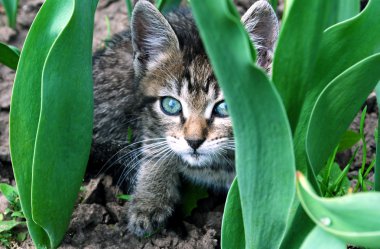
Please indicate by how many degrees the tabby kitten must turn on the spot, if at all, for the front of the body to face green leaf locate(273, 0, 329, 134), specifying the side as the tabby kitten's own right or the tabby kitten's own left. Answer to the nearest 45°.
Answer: approximately 45° to the tabby kitten's own left

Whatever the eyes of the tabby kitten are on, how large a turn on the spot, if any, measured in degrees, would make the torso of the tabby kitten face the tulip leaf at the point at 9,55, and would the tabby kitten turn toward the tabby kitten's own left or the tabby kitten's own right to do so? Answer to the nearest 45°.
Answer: approximately 90° to the tabby kitten's own right

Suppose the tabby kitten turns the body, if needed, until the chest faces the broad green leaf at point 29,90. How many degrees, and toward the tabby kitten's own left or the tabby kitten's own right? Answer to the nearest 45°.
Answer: approximately 45° to the tabby kitten's own right

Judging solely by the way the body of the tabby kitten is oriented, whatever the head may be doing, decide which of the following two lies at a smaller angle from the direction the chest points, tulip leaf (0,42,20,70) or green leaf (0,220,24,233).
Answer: the green leaf

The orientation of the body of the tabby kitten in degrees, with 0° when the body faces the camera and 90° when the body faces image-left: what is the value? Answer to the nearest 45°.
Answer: approximately 0°

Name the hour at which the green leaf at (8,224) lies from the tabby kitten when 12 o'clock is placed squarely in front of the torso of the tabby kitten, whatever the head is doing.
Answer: The green leaf is roughly at 2 o'clock from the tabby kitten.

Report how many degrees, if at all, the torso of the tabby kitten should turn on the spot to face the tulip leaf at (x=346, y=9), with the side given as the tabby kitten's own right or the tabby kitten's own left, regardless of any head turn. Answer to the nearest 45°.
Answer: approximately 45° to the tabby kitten's own left

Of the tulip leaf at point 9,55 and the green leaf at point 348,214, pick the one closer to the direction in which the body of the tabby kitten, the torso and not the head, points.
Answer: the green leaf
